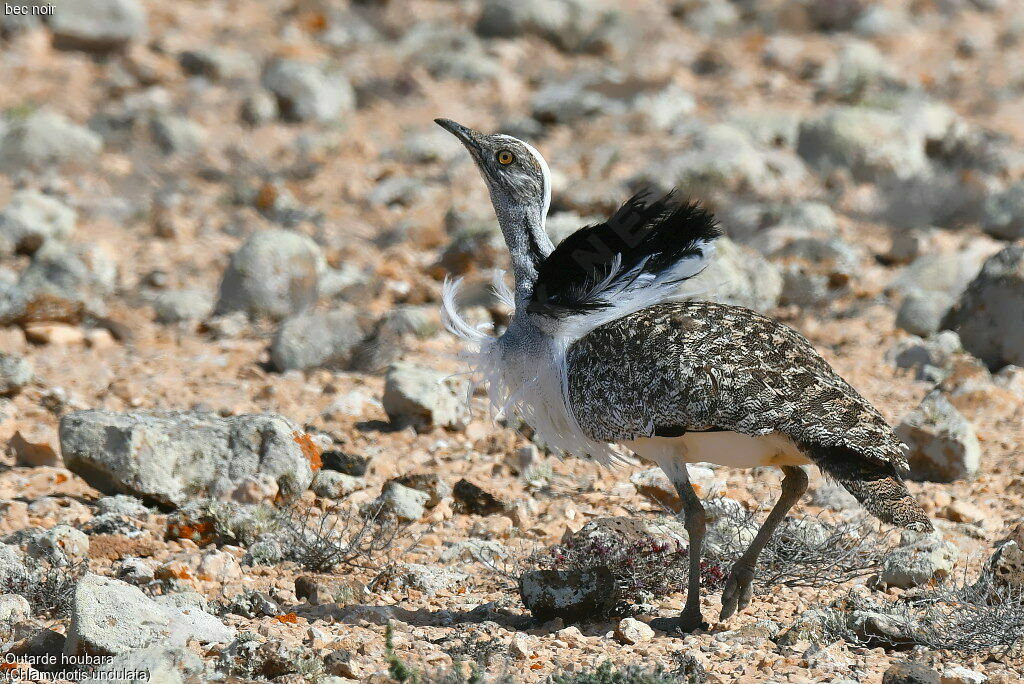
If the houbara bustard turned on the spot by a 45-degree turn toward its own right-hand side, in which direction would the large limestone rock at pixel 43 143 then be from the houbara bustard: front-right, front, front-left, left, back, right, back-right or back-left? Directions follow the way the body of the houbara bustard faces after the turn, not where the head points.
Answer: front

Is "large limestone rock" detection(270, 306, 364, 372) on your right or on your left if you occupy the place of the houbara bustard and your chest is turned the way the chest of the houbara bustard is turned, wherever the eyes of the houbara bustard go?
on your right

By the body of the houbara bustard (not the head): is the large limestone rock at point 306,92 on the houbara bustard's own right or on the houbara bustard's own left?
on the houbara bustard's own right

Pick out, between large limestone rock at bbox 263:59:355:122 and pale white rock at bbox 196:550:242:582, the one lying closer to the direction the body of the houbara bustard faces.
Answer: the pale white rock

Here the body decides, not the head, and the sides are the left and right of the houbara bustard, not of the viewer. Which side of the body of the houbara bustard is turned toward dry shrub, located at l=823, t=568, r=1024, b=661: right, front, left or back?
back

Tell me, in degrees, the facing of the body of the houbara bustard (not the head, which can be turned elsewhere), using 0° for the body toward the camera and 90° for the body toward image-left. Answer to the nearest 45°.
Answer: approximately 90°

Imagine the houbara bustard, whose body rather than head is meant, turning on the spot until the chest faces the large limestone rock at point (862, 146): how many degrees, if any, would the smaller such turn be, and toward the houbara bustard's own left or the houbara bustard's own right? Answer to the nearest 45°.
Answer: approximately 90° to the houbara bustard's own right

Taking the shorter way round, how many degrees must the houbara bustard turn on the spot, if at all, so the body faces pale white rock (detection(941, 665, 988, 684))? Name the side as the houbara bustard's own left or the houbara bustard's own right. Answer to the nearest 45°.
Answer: approximately 135° to the houbara bustard's own left

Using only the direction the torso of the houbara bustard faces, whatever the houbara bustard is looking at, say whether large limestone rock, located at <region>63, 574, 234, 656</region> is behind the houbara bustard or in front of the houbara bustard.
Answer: in front

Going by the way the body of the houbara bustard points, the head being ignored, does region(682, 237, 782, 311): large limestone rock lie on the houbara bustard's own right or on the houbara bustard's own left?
on the houbara bustard's own right

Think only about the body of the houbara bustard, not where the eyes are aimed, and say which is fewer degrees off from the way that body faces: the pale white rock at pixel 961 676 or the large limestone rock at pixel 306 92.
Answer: the large limestone rock

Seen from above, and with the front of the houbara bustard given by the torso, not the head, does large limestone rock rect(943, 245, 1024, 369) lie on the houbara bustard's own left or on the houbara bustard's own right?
on the houbara bustard's own right

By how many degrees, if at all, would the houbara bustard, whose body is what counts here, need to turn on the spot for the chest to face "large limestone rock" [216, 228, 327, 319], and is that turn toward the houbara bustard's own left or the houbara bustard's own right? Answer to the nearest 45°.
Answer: approximately 45° to the houbara bustard's own right

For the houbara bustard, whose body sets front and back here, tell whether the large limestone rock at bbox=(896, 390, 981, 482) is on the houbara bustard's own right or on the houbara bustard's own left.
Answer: on the houbara bustard's own right

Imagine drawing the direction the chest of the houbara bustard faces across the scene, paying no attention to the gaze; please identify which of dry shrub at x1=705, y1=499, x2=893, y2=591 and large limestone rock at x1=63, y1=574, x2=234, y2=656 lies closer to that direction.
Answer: the large limestone rock
